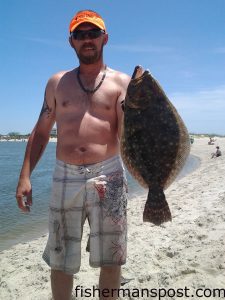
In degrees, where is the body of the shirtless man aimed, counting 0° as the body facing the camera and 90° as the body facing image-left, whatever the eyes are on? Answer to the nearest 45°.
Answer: approximately 0°
